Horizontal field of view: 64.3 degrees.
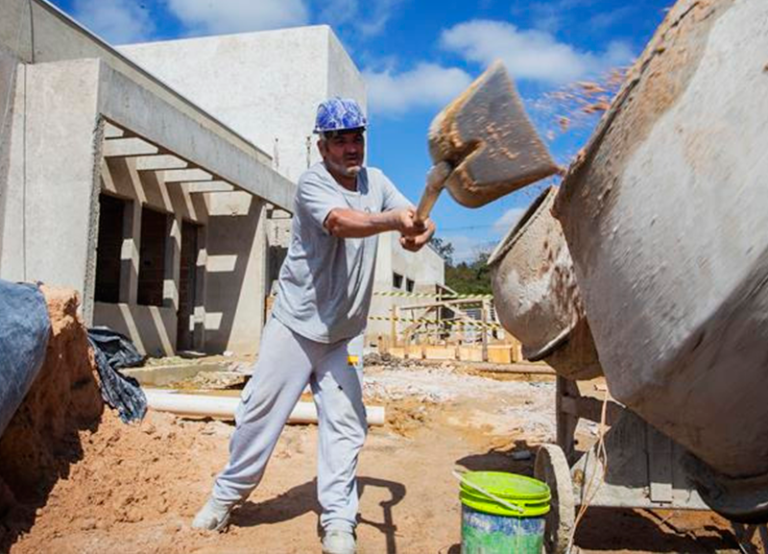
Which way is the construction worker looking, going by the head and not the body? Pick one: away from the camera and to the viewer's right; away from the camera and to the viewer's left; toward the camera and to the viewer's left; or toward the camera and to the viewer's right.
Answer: toward the camera and to the viewer's right

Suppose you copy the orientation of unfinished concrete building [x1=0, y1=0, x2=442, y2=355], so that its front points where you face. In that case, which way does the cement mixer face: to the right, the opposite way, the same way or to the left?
the opposite way

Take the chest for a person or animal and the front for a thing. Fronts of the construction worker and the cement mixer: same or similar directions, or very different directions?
very different directions

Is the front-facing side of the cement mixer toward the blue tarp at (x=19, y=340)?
yes

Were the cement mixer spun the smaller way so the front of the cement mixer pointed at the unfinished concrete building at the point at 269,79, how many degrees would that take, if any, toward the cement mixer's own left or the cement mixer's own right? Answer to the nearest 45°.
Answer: approximately 45° to the cement mixer's own right

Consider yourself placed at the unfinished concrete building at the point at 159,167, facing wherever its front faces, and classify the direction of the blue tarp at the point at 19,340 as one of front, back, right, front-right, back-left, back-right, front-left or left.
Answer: front-right

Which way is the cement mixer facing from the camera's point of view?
to the viewer's left

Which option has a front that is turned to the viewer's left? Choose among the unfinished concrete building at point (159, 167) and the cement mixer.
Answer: the cement mixer

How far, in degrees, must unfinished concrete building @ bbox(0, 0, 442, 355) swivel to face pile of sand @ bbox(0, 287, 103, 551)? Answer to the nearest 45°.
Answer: approximately 45° to its right

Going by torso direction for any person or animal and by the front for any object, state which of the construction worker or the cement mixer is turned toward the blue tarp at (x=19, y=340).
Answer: the cement mixer

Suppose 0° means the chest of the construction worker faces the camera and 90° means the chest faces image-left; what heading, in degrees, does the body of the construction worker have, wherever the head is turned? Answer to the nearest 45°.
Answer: approximately 315°
